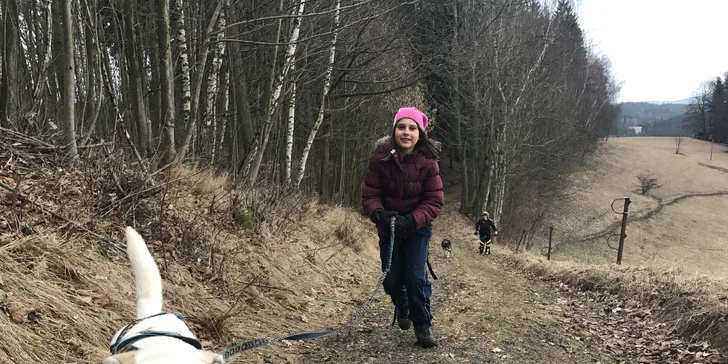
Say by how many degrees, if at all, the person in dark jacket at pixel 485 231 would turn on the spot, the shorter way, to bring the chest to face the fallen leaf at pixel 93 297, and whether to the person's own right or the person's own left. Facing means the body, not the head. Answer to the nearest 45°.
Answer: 0° — they already face it

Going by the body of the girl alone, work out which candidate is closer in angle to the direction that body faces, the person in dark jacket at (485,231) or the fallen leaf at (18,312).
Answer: the fallen leaf

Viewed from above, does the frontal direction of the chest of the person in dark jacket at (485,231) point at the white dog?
yes

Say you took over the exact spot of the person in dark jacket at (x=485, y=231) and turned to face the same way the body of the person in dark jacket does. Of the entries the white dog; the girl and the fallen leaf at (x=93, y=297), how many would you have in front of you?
3

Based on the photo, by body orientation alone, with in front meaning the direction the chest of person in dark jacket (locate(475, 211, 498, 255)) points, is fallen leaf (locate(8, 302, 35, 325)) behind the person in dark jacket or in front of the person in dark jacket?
in front

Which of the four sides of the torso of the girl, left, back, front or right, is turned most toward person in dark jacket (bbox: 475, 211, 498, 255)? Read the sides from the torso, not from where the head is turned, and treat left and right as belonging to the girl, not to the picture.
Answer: back

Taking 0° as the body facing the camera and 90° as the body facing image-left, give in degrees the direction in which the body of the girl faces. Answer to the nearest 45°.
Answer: approximately 0°
